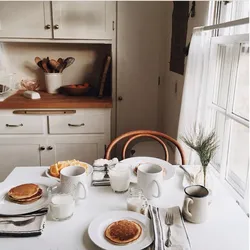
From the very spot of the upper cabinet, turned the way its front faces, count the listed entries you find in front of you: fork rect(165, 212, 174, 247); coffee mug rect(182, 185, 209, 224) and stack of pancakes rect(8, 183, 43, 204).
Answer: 3

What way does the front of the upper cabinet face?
toward the camera

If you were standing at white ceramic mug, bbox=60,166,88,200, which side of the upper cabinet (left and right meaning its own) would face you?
front

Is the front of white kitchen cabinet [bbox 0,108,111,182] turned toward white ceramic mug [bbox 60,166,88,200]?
yes

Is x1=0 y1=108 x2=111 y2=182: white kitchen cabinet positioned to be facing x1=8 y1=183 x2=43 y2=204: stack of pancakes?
yes

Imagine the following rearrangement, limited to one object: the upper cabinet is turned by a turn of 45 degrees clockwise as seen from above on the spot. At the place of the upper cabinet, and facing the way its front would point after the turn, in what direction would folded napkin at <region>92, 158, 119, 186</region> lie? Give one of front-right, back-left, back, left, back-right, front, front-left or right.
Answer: front-left

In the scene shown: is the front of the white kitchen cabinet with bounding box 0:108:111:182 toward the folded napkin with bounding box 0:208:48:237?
yes

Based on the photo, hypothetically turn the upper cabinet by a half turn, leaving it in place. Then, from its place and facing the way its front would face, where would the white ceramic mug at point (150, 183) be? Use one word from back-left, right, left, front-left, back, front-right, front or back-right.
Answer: back

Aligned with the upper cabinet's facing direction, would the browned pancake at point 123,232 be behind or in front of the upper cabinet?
in front

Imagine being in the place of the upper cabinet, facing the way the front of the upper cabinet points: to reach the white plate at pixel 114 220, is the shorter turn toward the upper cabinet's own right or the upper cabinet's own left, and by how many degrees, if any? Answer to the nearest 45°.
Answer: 0° — it already faces it

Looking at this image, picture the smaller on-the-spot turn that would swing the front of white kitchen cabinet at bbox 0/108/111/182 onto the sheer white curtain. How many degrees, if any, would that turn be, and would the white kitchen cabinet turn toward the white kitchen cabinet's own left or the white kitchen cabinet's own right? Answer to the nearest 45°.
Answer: approximately 45° to the white kitchen cabinet's own left

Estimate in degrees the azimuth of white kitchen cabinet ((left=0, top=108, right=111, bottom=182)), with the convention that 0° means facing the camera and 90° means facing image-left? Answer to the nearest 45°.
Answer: approximately 0°

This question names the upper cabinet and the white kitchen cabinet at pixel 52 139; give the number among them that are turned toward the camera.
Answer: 2
